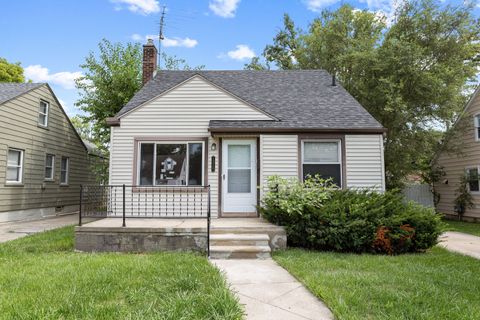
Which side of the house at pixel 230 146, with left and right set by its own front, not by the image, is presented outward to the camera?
front

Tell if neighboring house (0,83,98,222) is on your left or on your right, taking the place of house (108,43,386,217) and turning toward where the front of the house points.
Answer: on your right

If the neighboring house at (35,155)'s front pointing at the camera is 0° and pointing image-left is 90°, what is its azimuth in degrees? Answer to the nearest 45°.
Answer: approximately 45°

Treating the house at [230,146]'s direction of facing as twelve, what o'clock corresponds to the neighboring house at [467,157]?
The neighboring house is roughly at 8 o'clock from the house.

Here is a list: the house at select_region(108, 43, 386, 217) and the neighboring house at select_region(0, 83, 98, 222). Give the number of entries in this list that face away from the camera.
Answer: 0

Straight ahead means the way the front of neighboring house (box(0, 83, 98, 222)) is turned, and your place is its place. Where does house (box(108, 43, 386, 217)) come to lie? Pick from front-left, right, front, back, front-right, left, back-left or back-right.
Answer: left

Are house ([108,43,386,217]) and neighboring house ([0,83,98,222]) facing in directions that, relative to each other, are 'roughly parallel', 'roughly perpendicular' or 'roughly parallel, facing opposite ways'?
roughly parallel

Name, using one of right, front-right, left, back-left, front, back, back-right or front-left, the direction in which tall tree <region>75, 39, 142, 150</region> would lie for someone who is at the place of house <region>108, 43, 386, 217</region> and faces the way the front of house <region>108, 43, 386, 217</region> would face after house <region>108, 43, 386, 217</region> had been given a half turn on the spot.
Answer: front-left

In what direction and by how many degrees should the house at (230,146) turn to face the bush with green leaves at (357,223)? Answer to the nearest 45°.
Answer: approximately 45° to its left

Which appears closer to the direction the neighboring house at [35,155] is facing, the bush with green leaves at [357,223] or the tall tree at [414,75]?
the bush with green leaves

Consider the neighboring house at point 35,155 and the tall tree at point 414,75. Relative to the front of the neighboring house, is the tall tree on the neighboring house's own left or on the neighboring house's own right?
on the neighboring house's own left
